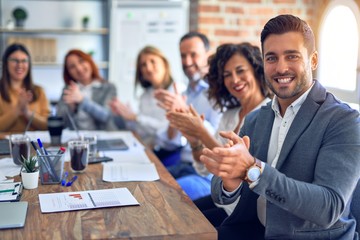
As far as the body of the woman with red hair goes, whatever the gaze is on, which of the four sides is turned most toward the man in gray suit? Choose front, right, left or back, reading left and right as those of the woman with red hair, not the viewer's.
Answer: front

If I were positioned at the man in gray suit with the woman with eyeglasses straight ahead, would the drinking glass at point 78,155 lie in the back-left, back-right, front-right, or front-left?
front-left

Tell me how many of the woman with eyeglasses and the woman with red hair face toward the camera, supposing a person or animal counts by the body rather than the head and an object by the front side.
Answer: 2

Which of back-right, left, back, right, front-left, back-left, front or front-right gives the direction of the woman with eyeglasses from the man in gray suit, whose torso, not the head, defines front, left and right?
right

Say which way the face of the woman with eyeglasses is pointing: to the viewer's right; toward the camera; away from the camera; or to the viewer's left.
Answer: toward the camera

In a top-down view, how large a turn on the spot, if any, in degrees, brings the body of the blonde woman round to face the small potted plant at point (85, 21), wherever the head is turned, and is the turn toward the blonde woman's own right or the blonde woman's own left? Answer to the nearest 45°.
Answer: approximately 135° to the blonde woman's own right

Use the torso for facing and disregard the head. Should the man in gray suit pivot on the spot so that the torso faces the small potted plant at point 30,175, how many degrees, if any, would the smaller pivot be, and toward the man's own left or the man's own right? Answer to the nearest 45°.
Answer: approximately 45° to the man's own right

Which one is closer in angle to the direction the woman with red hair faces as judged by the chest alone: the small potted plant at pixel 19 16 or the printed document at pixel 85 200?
the printed document

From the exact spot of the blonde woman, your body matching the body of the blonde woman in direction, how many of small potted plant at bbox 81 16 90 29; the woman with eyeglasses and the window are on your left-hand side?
1

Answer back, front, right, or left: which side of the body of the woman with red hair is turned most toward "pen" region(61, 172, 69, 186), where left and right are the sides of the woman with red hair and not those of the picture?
front

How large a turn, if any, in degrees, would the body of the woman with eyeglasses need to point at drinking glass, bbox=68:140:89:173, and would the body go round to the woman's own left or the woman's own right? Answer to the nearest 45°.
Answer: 0° — they already face it

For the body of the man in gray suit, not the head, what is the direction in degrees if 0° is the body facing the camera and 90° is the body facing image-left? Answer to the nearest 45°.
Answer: approximately 45°

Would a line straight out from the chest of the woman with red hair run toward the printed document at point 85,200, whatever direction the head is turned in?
yes

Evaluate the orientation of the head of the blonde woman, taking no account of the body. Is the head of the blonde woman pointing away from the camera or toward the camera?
toward the camera

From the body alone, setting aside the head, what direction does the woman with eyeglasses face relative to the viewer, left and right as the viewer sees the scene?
facing the viewer

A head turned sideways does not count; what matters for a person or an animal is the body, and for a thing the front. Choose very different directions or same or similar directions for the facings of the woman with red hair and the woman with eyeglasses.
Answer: same or similar directions
